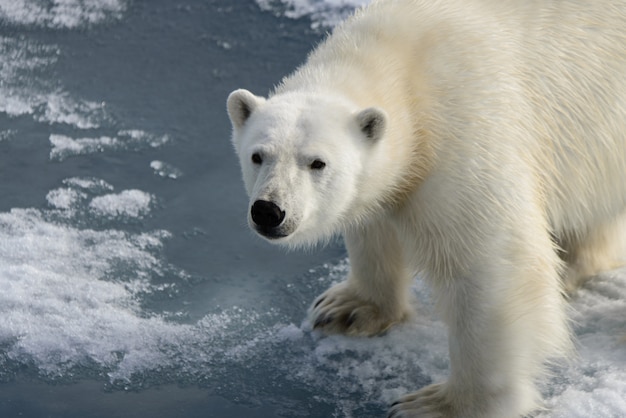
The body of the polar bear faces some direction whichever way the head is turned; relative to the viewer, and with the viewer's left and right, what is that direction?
facing the viewer and to the left of the viewer
